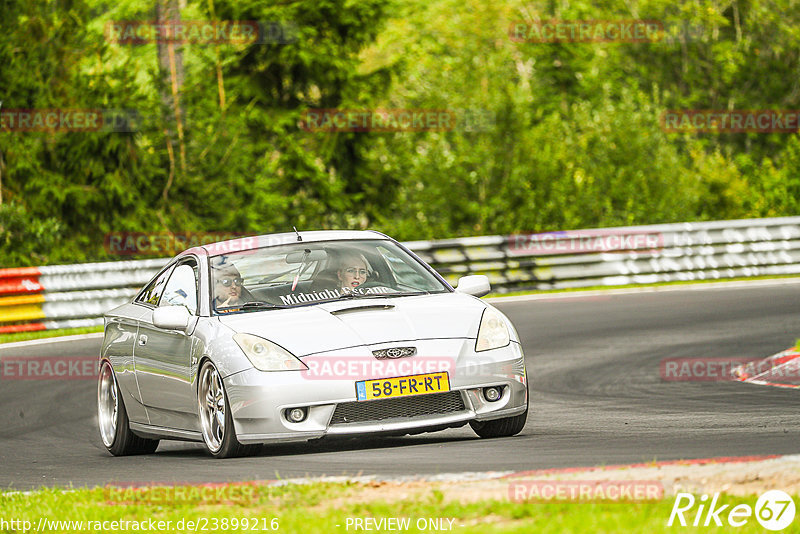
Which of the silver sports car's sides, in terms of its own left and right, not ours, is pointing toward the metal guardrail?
back

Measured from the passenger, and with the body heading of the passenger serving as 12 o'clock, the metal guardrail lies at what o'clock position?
The metal guardrail is roughly at 7 o'clock from the passenger.

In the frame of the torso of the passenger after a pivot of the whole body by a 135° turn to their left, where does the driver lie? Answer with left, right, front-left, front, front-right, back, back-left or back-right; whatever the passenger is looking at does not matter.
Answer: front-right

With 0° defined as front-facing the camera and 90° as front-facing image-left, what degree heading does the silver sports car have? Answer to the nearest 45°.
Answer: approximately 0°

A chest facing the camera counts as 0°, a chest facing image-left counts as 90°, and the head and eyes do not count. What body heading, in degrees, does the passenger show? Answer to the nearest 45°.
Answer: approximately 0°
